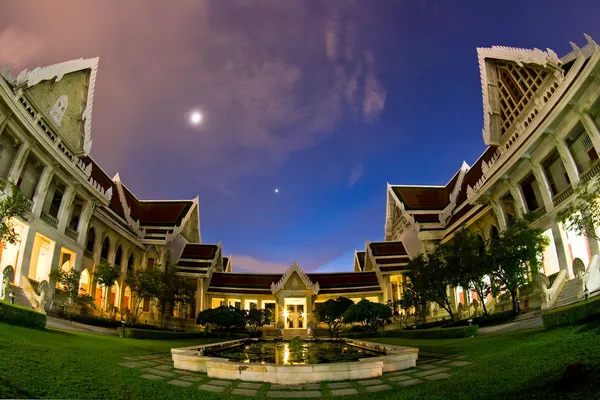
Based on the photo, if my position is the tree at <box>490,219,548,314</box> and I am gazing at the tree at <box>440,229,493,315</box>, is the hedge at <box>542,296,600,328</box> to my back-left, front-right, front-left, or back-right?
back-left

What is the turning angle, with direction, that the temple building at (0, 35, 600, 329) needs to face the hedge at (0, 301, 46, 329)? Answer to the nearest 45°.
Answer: approximately 45° to its right
